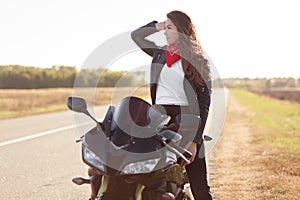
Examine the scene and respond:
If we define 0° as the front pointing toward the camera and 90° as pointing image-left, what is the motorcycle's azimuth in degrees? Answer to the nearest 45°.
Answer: approximately 45°

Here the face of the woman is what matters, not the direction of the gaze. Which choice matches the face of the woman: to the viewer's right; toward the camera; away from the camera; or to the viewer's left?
to the viewer's left

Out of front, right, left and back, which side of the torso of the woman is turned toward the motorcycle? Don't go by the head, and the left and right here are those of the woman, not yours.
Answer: front

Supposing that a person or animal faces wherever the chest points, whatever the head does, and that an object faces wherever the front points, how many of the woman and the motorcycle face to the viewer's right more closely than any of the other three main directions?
0

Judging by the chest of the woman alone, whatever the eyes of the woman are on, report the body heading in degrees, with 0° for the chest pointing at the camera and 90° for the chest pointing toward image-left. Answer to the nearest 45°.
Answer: approximately 45°

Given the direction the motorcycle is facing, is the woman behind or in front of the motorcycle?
behind
